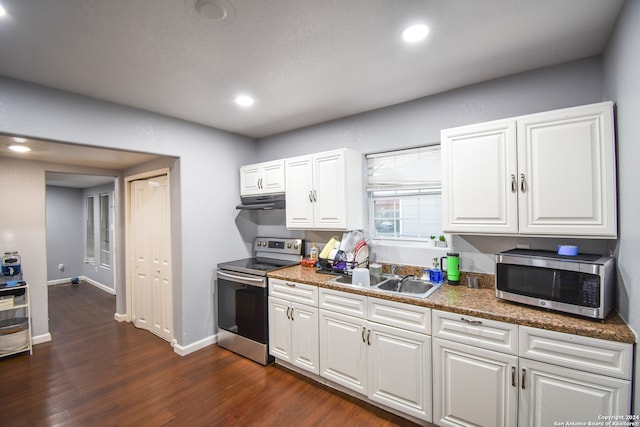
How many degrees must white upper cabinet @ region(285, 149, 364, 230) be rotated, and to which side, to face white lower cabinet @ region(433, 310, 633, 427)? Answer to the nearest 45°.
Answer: approximately 90° to its left

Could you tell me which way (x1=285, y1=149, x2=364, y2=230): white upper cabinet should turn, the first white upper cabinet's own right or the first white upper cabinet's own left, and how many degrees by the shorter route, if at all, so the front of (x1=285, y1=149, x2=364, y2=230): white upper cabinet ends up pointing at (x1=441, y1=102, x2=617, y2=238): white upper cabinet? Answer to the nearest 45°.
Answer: approximately 90° to the first white upper cabinet's own left

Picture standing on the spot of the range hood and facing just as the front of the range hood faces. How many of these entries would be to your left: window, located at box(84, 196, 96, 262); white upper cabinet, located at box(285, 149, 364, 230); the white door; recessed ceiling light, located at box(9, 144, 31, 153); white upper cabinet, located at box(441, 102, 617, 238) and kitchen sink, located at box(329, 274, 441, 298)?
3

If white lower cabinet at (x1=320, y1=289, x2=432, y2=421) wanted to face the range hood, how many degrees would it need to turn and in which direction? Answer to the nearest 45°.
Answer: approximately 90° to its right

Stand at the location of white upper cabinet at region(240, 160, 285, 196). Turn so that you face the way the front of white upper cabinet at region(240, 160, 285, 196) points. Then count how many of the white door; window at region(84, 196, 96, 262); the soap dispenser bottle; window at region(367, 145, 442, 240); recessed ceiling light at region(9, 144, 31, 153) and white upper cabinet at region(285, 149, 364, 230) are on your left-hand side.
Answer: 3

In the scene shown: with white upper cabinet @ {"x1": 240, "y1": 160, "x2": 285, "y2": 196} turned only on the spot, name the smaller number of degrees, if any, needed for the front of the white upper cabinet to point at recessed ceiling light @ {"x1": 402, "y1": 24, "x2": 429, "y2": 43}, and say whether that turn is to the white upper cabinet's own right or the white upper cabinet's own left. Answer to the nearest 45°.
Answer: approximately 90° to the white upper cabinet's own left

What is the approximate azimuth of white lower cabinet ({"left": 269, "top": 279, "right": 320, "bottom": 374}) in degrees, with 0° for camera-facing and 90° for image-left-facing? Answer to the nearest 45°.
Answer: approximately 45°

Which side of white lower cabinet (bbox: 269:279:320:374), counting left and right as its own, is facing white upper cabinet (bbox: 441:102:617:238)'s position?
left

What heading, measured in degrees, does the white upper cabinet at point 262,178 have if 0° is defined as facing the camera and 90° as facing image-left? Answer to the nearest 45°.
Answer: approximately 45°
